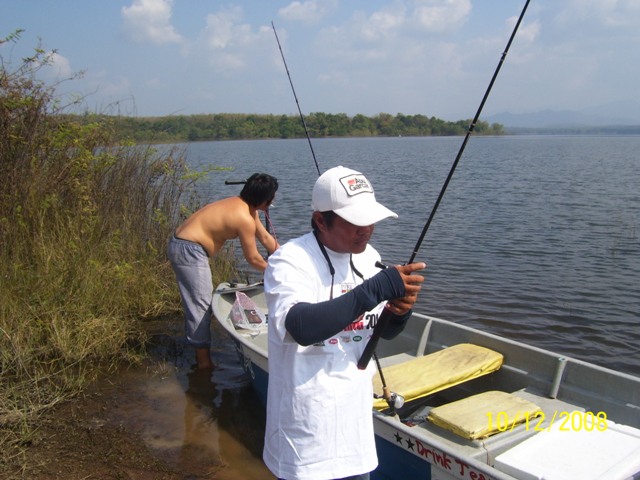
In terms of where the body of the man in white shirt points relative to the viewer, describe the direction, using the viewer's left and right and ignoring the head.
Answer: facing the viewer and to the right of the viewer

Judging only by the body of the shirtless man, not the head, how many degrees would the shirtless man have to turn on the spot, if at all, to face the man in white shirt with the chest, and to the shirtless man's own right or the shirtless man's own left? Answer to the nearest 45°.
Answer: approximately 90° to the shirtless man's own right

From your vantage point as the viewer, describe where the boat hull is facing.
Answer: facing away from the viewer and to the left of the viewer

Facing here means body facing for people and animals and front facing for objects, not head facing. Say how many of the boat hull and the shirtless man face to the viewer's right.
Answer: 1

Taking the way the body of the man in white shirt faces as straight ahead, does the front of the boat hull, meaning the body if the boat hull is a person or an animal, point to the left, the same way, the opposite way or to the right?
the opposite way

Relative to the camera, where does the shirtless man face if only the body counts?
to the viewer's right

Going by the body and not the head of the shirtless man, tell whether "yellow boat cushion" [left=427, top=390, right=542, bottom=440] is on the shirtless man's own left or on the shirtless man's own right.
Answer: on the shirtless man's own right

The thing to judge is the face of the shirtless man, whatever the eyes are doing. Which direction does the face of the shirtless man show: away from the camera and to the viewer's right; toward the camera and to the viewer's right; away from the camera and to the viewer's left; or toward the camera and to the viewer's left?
away from the camera and to the viewer's right
